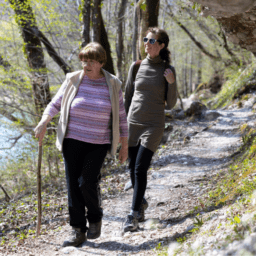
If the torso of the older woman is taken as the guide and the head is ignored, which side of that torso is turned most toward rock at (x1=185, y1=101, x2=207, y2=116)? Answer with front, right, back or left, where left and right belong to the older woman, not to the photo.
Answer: back

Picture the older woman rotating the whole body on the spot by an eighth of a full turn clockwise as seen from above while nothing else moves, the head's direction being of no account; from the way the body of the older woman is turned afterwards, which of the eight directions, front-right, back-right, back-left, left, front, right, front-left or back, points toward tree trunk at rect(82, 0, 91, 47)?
right

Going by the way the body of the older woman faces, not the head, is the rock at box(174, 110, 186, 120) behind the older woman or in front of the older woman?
behind

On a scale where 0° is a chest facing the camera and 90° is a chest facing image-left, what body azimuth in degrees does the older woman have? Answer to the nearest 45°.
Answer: approximately 45°

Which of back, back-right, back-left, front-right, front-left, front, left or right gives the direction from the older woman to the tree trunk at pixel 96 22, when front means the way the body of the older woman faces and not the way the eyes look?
back-right

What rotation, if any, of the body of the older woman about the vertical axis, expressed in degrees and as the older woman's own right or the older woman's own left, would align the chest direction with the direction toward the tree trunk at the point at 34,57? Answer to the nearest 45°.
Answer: approximately 135° to the older woman's own right

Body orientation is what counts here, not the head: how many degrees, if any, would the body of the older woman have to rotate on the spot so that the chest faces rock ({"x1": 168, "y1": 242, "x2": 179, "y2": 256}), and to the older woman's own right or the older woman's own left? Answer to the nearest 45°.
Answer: approximately 90° to the older woman's own left
